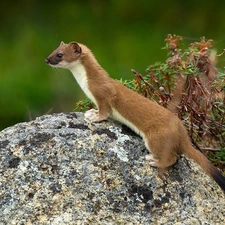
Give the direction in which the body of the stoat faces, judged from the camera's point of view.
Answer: to the viewer's left
